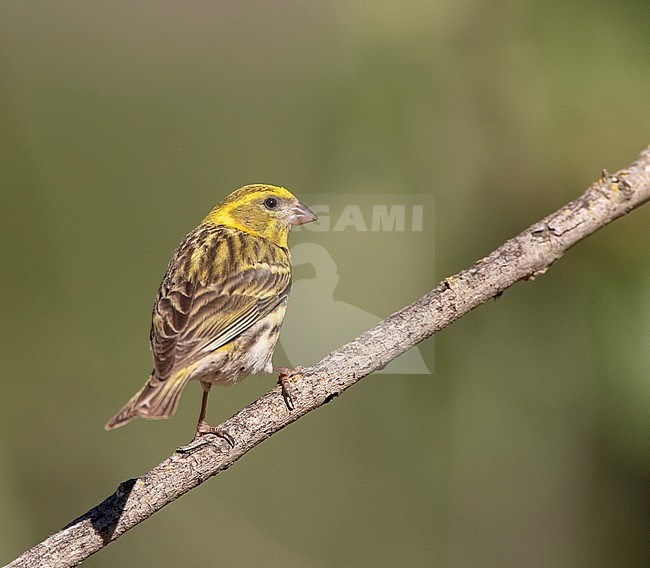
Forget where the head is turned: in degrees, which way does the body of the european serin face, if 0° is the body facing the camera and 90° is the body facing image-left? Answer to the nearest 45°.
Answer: approximately 225°
